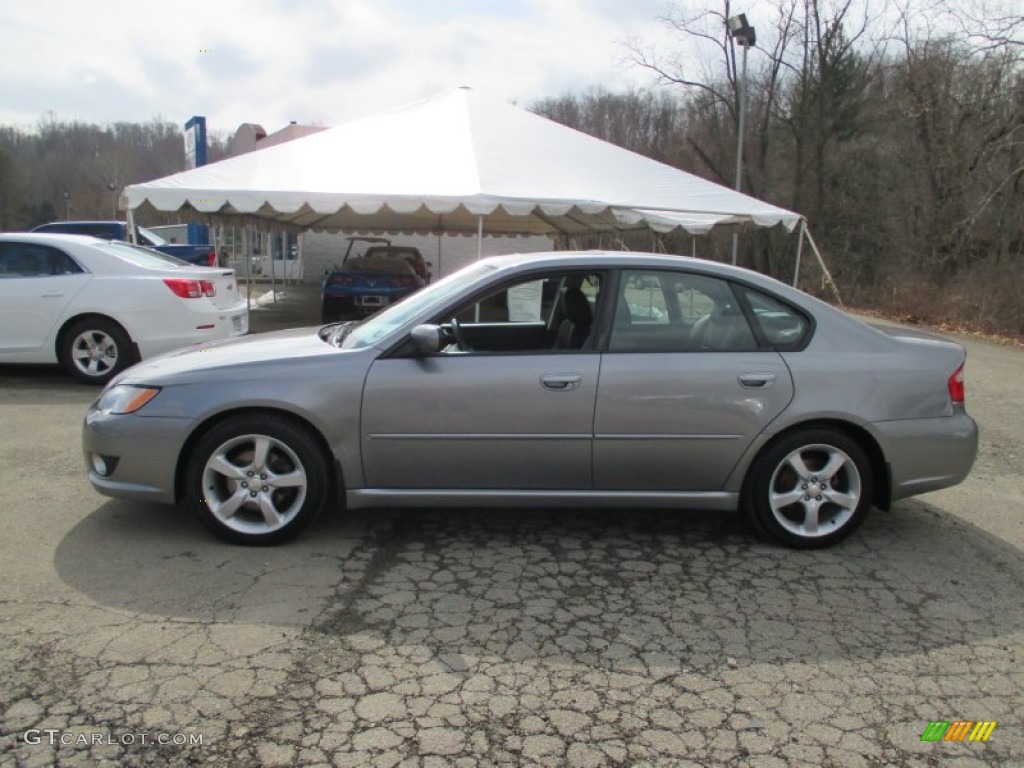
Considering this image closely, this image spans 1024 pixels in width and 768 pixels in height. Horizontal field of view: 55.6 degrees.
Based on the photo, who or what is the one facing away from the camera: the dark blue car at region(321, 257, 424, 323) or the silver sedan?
the dark blue car

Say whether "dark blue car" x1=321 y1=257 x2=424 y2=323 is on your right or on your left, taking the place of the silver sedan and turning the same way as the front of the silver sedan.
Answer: on your right

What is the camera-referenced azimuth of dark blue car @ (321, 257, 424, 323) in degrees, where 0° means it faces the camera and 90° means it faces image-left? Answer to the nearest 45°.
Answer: approximately 180°

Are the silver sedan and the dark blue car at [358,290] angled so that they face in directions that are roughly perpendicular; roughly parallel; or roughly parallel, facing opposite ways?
roughly perpendicular

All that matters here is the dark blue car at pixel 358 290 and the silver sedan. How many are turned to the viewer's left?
1

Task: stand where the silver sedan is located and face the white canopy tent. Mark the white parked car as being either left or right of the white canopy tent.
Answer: left

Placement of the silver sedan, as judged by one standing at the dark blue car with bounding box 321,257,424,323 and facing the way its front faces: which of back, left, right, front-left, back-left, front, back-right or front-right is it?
back

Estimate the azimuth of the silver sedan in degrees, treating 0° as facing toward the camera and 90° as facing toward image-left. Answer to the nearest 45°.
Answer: approximately 90°

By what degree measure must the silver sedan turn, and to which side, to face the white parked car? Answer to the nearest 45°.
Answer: approximately 45° to its right

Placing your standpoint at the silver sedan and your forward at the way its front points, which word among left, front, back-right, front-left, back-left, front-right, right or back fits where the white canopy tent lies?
right
